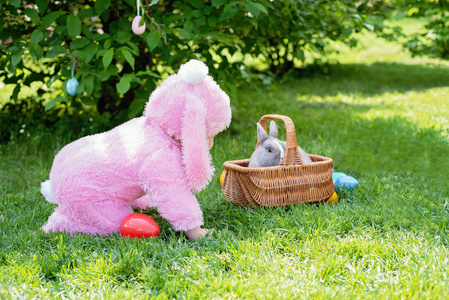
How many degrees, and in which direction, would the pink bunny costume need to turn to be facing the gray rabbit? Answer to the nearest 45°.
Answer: approximately 45° to its left

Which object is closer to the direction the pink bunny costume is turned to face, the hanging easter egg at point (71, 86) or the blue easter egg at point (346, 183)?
the blue easter egg

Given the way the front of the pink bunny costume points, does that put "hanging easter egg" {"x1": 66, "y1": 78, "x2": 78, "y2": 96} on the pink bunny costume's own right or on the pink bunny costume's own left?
on the pink bunny costume's own left

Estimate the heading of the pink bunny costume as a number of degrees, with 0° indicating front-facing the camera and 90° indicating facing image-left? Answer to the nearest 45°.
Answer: approximately 270°

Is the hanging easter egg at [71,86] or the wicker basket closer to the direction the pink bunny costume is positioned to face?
the wicker basket
